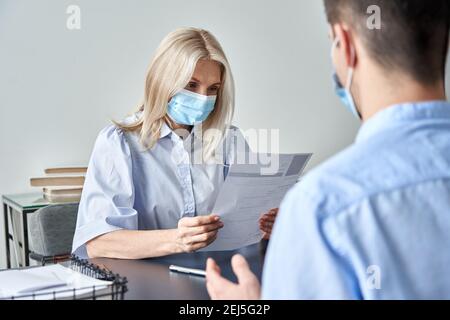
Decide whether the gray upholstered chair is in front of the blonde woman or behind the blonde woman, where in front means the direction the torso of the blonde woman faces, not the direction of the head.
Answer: behind

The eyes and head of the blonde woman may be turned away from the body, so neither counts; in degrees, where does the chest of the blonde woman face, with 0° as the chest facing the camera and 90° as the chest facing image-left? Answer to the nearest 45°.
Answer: approximately 315°

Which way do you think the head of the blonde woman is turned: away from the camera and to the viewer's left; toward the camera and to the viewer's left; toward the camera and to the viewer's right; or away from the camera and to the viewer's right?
toward the camera and to the viewer's right

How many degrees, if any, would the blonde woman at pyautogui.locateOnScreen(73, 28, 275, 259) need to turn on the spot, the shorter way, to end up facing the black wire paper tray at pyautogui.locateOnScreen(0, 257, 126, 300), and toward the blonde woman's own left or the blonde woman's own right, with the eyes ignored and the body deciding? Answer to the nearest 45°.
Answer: approximately 45° to the blonde woman's own right

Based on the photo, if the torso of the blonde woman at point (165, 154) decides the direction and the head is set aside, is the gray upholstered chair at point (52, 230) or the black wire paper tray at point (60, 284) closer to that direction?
the black wire paper tray
